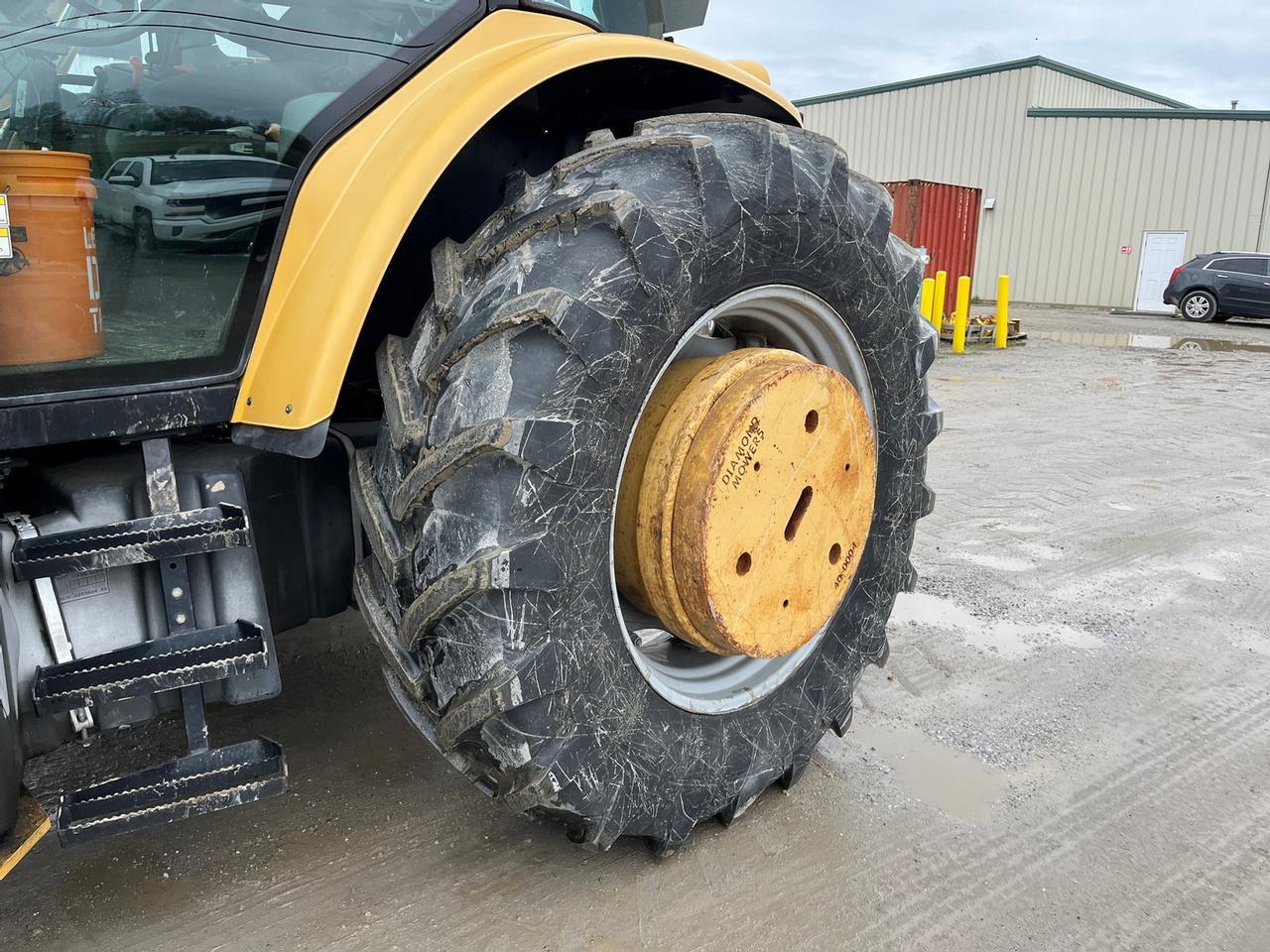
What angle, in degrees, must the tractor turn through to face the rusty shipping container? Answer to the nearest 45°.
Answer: approximately 180°

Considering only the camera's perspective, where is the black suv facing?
facing to the right of the viewer

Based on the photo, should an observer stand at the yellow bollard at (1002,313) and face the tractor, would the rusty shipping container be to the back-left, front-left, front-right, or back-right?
back-right

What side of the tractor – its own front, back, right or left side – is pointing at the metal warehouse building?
back

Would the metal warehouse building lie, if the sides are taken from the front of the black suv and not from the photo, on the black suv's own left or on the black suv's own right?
on the black suv's own left

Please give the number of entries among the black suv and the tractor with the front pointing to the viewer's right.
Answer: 1

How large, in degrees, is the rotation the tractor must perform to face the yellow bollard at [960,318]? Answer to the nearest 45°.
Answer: approximately 180°

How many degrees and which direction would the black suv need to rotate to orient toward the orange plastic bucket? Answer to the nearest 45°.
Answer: approximately 90° to its right

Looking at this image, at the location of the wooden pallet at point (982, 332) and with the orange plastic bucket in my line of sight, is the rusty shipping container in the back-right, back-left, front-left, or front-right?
back-right
